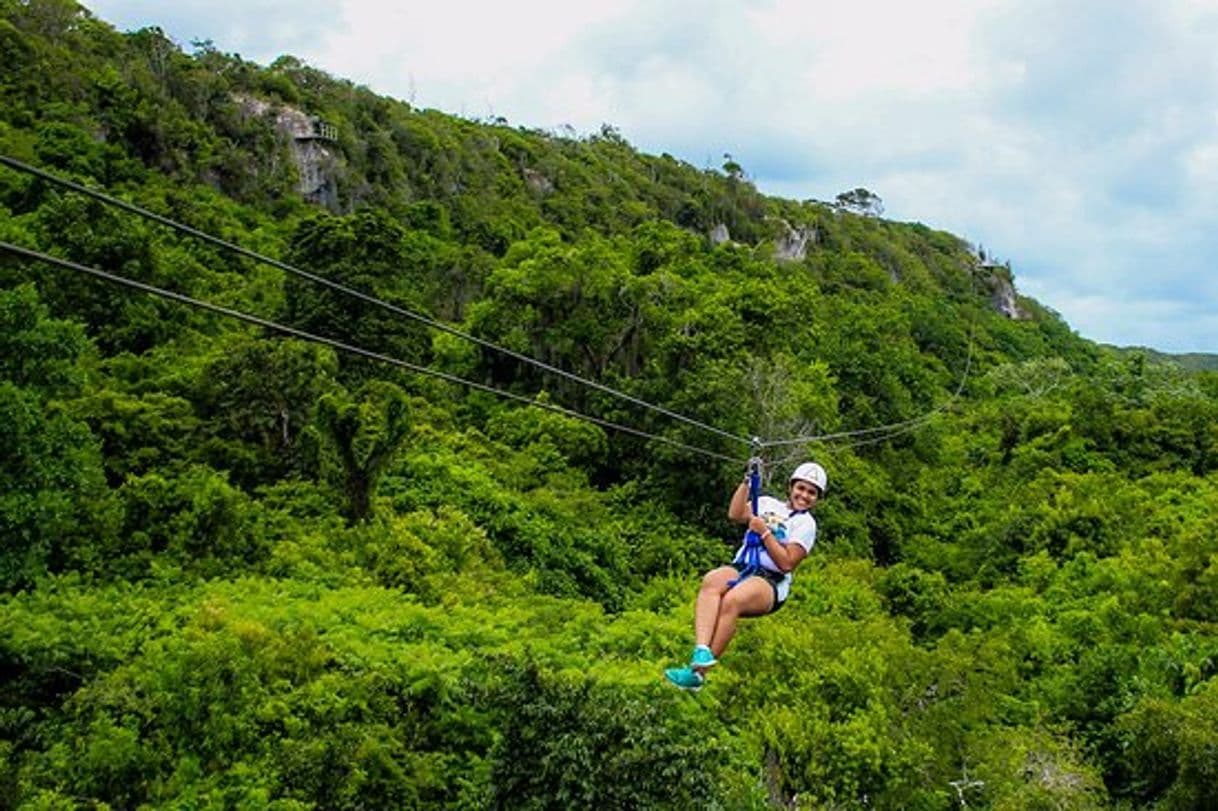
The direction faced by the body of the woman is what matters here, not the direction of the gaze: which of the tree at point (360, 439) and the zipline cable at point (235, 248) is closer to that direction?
the zipline cable

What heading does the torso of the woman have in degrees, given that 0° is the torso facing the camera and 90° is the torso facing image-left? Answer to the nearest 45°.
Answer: approximately 45°

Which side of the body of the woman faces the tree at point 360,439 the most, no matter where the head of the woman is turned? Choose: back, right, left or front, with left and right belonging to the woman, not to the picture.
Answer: right
